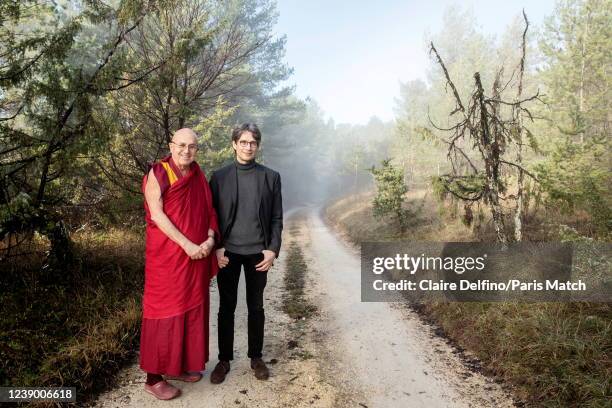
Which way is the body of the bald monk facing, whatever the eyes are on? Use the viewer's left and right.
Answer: facing the viewer and to the right of the viewer

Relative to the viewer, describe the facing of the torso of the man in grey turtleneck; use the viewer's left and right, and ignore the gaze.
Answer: facing the viewer

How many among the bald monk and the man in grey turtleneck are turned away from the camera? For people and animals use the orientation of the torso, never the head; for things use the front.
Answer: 0

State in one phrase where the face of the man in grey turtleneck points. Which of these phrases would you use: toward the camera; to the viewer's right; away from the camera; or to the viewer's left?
toward the camera

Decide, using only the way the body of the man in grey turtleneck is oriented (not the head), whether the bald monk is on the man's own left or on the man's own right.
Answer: on the man's own right
